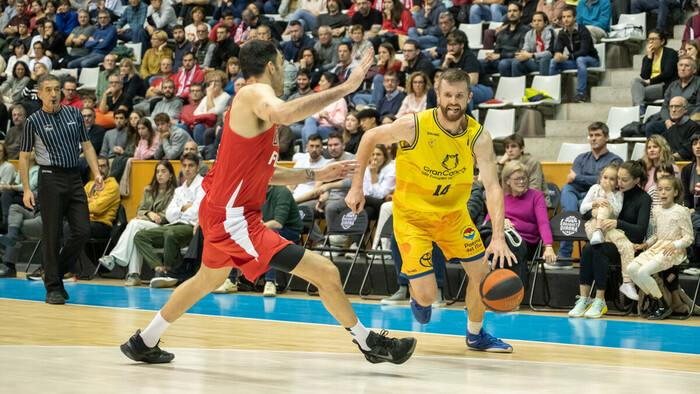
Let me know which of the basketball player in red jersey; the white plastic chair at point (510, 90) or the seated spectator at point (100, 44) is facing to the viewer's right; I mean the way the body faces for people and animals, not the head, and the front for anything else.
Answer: the basketball player in red jersey

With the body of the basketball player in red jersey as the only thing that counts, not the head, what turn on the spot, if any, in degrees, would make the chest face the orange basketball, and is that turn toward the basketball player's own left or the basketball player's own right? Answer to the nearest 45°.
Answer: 0° — they already face it

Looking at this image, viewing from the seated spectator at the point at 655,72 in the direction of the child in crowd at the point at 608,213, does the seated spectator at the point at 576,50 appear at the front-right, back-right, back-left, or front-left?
back-right

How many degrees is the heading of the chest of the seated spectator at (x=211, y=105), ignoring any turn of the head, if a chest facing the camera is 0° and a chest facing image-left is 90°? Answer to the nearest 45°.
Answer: approximately 45°

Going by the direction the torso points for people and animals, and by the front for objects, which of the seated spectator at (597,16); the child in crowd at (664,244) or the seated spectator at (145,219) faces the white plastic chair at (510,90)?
the seated spectator at (597,16)
